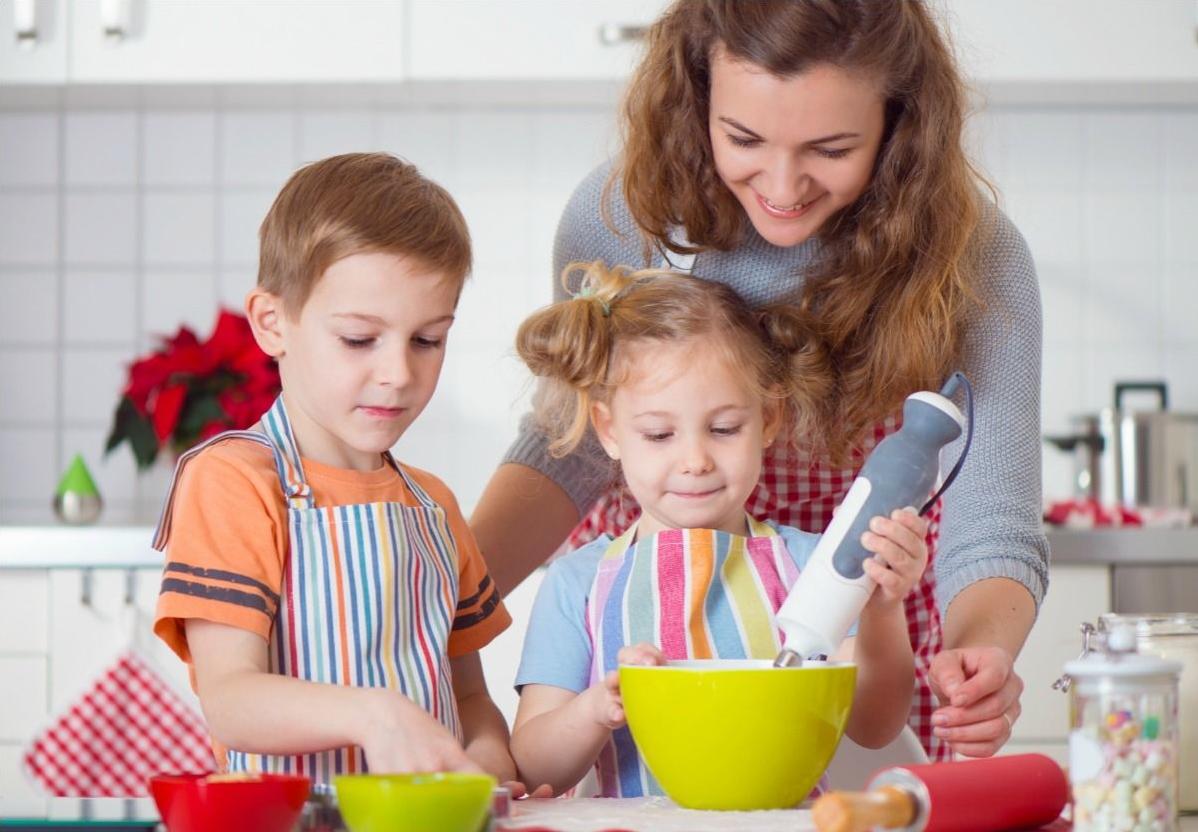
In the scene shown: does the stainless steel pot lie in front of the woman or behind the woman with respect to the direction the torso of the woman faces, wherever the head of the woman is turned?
behind

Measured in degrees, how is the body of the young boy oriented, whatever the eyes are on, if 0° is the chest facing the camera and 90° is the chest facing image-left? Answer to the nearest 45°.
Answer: approximately 315°

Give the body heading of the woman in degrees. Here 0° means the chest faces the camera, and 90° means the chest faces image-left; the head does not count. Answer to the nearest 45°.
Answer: approximately 0°

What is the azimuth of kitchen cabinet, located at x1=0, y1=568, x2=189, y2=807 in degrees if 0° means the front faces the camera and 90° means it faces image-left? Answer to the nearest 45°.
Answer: approximately 0°

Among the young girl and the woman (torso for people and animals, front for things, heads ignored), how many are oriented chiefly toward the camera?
2

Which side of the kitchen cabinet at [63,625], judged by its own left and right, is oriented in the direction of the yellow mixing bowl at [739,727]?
front

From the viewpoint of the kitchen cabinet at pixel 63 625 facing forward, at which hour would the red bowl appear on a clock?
The red bowl is roughly at 12 o'clock from the kitchen cabinet.

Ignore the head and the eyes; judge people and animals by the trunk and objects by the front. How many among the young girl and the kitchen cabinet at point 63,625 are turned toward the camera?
2

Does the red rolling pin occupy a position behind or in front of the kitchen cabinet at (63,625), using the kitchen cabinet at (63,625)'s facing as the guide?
in front

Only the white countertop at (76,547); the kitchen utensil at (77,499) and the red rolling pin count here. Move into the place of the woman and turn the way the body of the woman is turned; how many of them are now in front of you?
1
